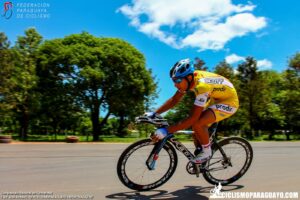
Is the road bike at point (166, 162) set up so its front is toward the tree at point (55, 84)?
no

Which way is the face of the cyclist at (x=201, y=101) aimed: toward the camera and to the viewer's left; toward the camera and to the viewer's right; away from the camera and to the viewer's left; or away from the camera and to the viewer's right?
toward the camera and to the viewer's left

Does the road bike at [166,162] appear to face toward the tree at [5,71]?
no

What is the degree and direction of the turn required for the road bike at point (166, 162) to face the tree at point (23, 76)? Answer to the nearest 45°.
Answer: approximately 45° to its right

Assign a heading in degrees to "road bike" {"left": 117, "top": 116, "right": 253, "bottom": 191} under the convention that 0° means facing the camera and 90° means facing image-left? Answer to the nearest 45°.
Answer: approximately 90°

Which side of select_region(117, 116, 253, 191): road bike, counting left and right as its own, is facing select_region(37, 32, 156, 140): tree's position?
right
